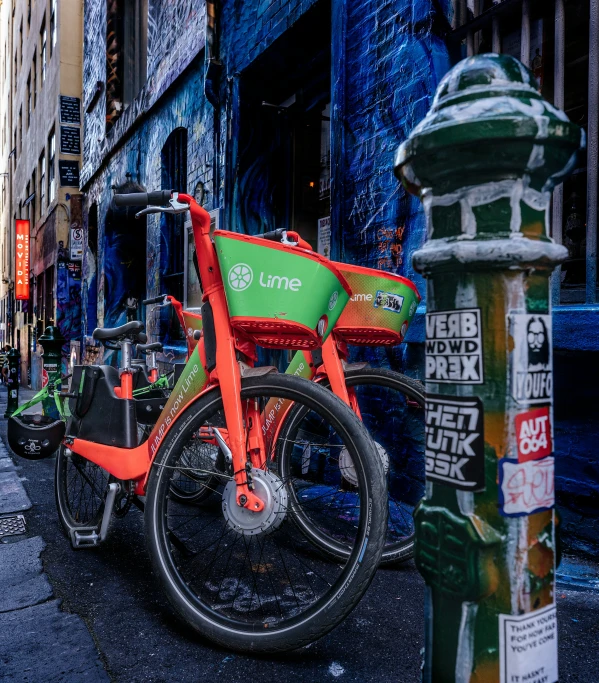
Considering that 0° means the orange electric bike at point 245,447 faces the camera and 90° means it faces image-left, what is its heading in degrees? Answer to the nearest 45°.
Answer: approximately 315°

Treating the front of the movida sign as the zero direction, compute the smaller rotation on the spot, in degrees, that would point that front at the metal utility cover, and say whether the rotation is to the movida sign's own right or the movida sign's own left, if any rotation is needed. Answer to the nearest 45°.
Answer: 0° — it already faces it

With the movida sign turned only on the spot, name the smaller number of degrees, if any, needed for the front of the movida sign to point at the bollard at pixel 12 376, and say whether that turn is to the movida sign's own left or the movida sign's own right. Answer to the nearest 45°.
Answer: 0° — it already faces it

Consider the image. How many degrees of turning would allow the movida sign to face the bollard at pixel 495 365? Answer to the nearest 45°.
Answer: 0° — it already faces it

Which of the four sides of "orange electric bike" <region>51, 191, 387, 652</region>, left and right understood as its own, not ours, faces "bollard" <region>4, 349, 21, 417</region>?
back

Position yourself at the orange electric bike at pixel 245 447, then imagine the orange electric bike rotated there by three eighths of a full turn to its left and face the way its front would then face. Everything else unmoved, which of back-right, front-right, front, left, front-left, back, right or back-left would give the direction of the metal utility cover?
front-left

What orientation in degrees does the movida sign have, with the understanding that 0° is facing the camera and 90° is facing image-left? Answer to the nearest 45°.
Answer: approximately 0°

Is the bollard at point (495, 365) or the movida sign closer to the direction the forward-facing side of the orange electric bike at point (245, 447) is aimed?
the bollard

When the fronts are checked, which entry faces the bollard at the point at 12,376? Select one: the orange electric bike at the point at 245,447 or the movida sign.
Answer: the movida sign
